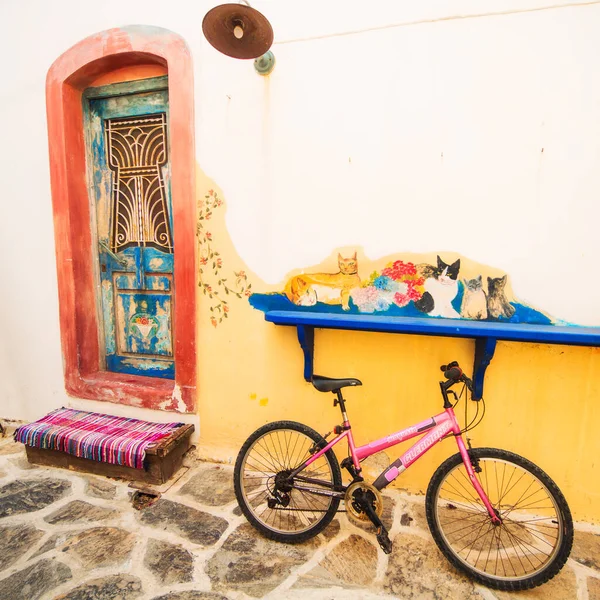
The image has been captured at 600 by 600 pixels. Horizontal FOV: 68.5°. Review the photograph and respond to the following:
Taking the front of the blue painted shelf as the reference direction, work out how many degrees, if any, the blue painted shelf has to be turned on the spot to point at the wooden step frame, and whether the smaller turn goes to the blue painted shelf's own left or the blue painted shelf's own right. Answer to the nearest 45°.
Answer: approximately 90° to the blue painted shelf's own right

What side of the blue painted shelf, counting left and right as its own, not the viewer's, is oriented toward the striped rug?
right

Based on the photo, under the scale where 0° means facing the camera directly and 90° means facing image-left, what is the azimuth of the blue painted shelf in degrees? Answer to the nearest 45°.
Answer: approximately 0°

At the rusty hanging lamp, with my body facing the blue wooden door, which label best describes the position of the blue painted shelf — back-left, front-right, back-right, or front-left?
back-right

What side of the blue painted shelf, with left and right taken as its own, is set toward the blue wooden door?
right
